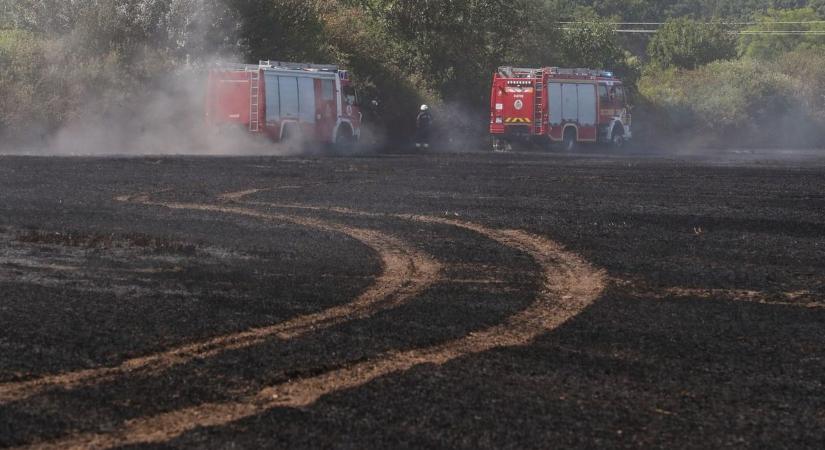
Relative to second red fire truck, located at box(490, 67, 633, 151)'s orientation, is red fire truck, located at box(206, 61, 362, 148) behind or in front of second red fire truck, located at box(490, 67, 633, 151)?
behind

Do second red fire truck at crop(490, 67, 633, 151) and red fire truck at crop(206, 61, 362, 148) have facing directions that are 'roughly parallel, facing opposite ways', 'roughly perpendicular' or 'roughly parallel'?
roughly parallel

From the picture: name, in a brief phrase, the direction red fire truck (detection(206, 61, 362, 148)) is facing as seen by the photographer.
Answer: facing away from the viewer and to the right of the viewer

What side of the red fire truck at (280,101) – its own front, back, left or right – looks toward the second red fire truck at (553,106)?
front

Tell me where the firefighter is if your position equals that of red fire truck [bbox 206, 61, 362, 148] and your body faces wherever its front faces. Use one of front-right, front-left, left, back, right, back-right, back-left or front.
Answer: front

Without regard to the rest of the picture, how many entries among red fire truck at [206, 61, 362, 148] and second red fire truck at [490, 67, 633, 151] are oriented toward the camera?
0

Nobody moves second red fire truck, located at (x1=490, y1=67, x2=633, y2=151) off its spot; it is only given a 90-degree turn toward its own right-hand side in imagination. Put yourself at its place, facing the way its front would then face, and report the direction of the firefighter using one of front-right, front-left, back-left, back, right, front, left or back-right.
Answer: right

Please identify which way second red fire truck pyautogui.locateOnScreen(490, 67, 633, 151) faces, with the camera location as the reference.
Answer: facing away from the viewer and to the right of the viewer
